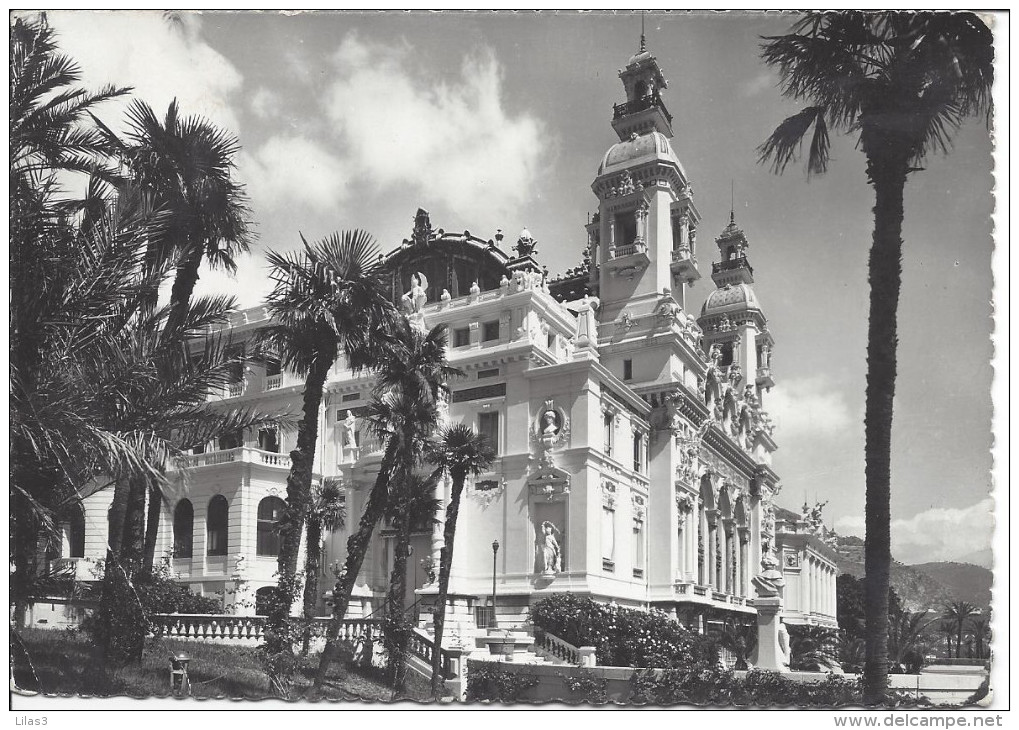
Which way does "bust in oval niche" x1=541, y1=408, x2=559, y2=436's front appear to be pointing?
toward the camera

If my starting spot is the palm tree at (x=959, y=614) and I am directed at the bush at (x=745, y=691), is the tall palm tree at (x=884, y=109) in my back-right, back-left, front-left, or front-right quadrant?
front-left

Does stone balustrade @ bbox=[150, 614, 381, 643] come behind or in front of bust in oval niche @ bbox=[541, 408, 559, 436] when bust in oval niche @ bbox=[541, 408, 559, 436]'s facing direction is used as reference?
in front

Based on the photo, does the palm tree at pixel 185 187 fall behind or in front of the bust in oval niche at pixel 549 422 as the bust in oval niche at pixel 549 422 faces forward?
in front

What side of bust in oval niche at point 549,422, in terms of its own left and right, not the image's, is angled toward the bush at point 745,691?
front
